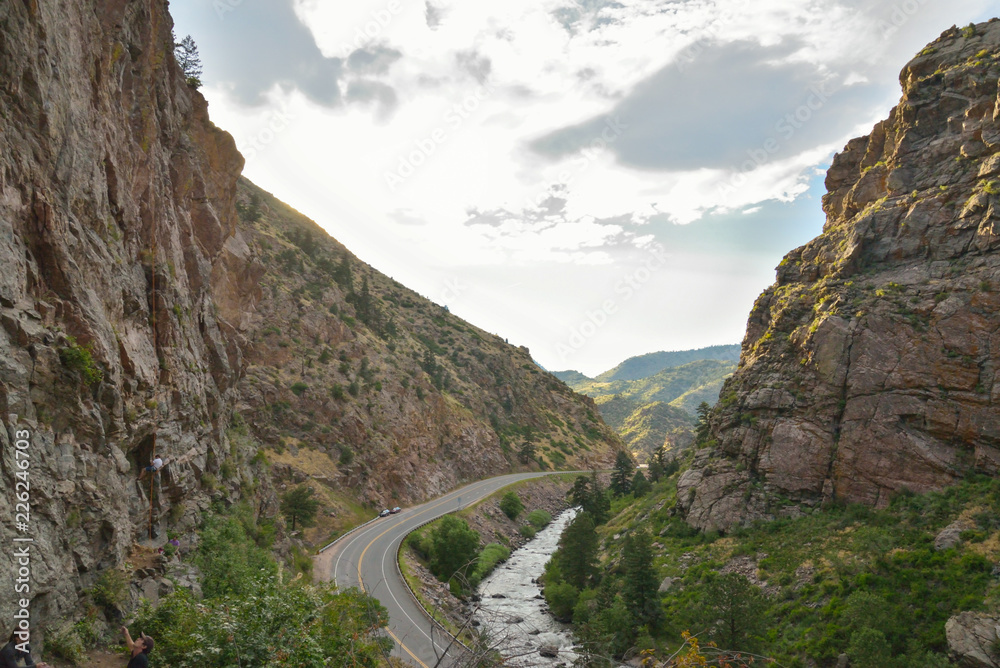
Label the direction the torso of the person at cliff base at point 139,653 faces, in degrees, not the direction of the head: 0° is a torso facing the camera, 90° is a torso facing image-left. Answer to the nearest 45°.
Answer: approximately 90°

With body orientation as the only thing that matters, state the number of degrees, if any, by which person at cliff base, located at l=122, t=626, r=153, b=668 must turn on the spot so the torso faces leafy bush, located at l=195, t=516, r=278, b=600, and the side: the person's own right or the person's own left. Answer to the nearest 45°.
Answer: approximately 90° to the person's own right

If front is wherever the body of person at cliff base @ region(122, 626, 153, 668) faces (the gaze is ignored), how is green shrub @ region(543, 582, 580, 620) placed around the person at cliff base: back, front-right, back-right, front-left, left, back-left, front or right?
back-right

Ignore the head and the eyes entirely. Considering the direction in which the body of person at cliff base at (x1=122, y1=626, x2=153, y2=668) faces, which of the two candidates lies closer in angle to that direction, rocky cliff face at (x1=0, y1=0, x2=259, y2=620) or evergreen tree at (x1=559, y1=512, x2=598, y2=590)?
the rocky cliff face

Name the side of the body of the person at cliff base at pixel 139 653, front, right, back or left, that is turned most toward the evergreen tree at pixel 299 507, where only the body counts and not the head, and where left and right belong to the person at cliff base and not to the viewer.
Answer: right
